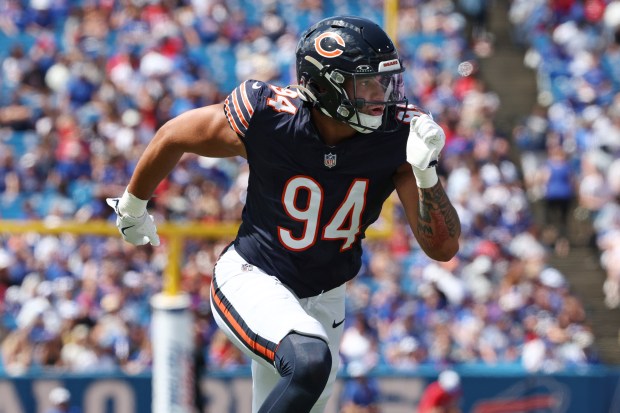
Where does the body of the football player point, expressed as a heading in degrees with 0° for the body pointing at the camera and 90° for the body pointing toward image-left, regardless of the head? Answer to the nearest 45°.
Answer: approximately 315°
